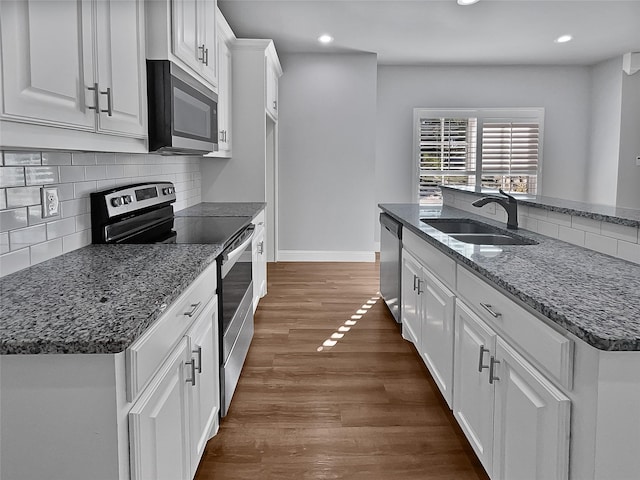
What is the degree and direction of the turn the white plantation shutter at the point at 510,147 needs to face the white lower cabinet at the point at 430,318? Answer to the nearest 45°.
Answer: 0° — it already faces it

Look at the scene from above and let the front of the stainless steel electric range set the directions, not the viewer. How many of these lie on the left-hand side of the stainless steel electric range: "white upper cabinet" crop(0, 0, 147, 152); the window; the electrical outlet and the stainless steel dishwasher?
2

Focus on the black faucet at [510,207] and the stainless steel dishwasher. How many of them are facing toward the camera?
0

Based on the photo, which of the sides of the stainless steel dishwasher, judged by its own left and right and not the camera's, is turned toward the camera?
left

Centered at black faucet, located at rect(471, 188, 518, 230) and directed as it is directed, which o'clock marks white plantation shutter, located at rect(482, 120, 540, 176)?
The white plantation shutter is roughly at 3 o'clock from the black faucet.

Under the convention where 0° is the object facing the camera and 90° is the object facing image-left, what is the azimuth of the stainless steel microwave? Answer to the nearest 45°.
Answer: approximately 315°

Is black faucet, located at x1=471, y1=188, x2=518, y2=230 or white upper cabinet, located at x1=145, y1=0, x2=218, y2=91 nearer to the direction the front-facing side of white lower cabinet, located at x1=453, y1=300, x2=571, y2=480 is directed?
the white upper cabinet

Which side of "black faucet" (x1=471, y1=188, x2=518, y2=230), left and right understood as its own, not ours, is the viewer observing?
left

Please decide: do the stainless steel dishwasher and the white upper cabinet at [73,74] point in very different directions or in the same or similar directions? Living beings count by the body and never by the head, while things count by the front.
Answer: very different directions

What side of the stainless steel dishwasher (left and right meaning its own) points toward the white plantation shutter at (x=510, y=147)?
right

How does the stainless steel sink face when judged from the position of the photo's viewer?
facing to the left of the viewer
